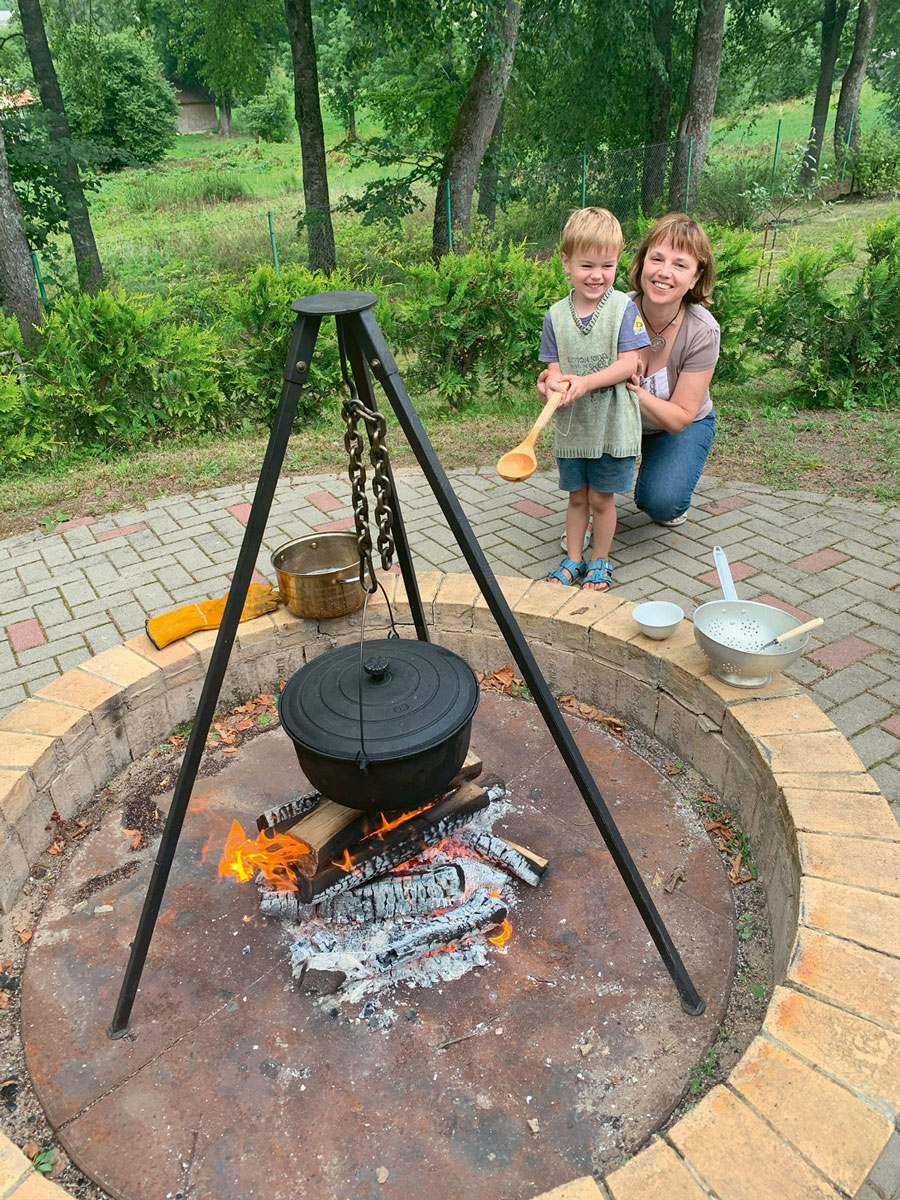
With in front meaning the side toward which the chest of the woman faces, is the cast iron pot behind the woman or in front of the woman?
in front

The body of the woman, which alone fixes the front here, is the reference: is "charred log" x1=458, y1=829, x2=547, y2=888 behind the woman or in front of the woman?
in front

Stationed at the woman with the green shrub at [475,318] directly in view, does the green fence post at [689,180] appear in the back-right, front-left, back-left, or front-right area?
front-right

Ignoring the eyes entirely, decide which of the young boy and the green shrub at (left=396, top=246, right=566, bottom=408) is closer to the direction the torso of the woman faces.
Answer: the young boy

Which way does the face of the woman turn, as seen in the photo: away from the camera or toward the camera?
toward the camera

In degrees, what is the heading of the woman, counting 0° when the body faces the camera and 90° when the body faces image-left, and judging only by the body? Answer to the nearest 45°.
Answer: approximately 45°

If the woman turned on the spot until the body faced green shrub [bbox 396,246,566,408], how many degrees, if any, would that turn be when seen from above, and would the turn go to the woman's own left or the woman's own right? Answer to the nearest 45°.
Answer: approximately 90° to the woman's own right

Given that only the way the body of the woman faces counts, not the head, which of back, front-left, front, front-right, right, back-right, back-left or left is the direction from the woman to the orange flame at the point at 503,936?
front-left

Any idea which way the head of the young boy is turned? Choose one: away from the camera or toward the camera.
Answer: toward the camera

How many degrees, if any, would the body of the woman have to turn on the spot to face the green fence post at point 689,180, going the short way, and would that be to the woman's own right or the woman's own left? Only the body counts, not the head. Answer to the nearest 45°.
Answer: approximately 135° to the woman's own right
